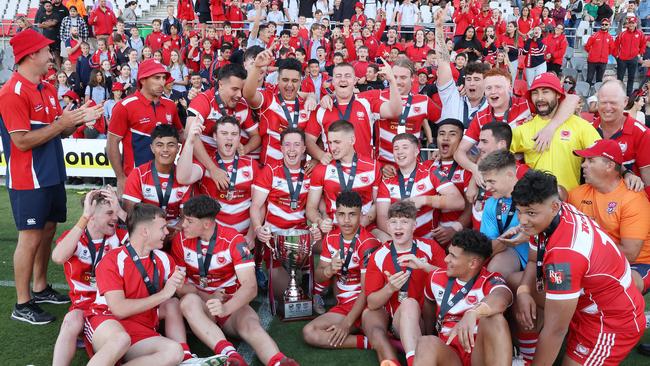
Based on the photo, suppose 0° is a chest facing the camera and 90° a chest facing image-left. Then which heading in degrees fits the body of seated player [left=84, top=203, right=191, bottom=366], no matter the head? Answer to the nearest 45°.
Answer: approximately 315°

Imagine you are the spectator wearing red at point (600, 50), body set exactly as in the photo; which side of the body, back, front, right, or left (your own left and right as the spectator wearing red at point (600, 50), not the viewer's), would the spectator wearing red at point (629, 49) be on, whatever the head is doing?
left

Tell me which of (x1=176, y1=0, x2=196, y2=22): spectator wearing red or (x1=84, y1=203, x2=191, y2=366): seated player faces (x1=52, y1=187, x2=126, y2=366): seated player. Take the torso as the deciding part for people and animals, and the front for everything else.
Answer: the spectator wearing red

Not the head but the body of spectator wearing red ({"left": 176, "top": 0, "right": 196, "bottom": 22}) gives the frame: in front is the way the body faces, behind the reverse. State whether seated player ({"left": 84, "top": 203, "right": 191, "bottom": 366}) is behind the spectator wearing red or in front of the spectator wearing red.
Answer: in front

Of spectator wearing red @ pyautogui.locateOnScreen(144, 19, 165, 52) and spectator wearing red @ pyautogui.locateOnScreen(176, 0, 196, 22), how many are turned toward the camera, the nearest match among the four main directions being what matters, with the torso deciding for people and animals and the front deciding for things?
2

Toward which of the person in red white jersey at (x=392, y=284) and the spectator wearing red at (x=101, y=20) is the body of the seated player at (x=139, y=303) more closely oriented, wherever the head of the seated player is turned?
the person in red white jersey

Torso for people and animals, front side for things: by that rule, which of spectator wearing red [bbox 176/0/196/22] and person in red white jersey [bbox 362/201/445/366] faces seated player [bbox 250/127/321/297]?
the spectator wearing red

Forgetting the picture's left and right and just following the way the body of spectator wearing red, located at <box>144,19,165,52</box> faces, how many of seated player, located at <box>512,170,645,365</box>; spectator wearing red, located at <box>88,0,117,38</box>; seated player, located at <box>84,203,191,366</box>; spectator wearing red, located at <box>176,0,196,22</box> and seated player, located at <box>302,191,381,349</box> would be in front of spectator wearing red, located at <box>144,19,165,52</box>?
3

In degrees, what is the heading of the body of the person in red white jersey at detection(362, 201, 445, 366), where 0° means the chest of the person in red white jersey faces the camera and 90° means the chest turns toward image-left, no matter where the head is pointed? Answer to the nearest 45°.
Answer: approximately 0°

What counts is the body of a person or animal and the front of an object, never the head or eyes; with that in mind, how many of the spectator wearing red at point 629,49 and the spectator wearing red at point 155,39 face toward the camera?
2

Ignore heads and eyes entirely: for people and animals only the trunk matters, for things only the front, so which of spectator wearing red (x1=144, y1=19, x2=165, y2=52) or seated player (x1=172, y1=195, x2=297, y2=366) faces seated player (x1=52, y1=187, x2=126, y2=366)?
the spectator wearing red
